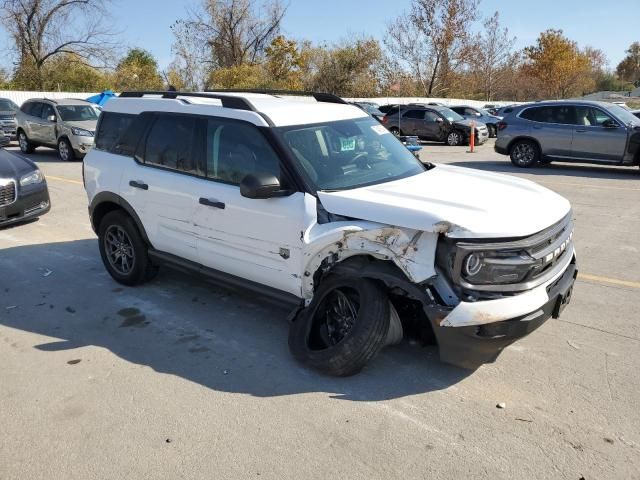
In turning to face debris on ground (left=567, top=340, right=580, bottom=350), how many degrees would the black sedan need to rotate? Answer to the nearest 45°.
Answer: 0° — it already faces it

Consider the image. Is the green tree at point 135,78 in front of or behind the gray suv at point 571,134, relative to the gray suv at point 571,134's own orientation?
behind

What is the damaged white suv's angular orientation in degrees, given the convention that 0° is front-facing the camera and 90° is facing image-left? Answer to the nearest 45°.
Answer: approximately 315°

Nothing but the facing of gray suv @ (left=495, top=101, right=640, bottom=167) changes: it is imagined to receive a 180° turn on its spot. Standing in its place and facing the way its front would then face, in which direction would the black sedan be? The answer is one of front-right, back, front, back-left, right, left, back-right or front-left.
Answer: front-left

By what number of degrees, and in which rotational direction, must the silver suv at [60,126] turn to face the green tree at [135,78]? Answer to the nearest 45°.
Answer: approximately 135° to its left

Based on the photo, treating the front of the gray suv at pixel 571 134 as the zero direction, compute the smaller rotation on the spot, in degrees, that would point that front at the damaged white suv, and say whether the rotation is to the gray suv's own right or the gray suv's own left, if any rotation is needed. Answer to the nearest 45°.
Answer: approximately 90° to the gray suv's own right

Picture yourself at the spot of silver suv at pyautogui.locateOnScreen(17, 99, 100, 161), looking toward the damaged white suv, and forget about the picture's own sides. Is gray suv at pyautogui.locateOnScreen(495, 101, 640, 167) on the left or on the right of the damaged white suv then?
left

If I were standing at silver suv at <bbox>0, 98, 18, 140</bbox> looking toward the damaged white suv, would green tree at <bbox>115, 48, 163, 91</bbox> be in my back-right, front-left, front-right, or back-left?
back-left

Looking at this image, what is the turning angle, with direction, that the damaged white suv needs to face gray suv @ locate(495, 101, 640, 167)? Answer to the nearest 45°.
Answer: approximately 90° to its left

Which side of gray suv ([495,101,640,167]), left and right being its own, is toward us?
right

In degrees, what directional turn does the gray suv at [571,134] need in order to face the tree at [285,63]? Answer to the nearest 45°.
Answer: approximately 135° to its left
